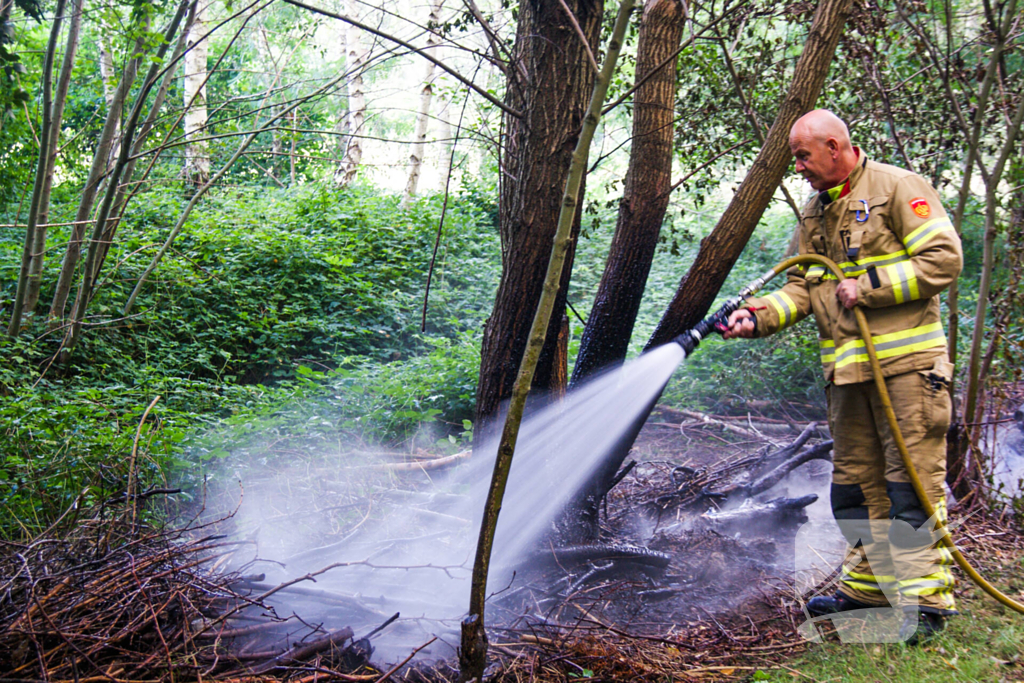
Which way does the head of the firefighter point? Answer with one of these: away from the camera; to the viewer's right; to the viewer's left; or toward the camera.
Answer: to the viewer's left

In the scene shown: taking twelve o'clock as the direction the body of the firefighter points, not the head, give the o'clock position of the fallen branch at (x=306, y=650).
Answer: The fallen branch is roughly at 12 o'clock from the firefighter.

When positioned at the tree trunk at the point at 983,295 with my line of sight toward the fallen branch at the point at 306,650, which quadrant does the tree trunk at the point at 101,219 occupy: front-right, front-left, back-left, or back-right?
front-right

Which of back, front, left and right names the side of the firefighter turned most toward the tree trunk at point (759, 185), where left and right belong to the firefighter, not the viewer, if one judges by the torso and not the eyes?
right

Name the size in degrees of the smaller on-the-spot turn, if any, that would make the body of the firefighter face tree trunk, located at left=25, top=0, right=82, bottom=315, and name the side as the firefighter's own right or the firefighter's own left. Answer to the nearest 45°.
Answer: approximately 45° to the firefighter's own right

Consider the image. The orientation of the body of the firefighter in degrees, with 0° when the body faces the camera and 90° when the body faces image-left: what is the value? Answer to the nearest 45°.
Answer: approximately 45°
